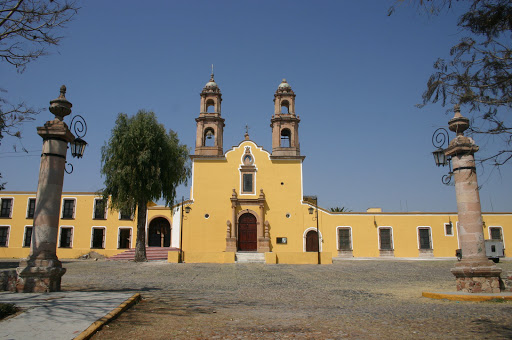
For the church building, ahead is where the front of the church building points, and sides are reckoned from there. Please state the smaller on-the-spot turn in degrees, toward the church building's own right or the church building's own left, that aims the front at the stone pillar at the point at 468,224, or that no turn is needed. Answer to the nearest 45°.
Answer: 0° — it already faces it

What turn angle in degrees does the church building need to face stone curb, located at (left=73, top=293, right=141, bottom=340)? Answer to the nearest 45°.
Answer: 0° — it already faces it

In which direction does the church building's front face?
toward the camera

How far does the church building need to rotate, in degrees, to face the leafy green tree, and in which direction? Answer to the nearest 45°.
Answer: approximately 45° to its right

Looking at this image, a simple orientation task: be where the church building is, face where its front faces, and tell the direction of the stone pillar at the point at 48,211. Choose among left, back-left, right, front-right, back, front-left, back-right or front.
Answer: front

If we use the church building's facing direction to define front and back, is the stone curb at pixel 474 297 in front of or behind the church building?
in front
